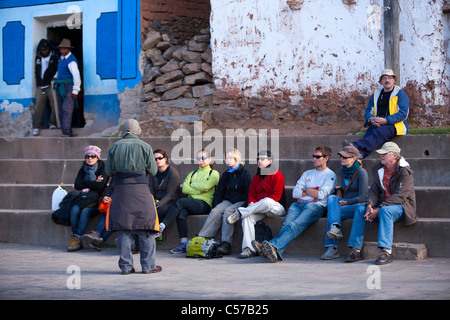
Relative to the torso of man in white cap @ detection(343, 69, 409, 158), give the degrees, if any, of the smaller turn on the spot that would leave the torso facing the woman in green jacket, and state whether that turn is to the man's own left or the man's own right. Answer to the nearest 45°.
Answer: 0° — they already face them

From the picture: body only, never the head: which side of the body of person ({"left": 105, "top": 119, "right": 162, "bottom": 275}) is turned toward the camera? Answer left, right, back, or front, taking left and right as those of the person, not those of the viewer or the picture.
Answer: back

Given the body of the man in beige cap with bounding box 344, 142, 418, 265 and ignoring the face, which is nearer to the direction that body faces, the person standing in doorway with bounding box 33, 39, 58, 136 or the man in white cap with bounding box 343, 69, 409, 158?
the person standing in doorway

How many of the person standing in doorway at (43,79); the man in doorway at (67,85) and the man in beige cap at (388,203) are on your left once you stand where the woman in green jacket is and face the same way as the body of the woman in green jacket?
1

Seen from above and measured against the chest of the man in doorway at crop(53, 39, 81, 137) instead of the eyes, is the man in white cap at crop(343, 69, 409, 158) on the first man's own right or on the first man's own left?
on the first man's own left

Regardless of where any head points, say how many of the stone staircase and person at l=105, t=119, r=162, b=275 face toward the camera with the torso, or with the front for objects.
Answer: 1

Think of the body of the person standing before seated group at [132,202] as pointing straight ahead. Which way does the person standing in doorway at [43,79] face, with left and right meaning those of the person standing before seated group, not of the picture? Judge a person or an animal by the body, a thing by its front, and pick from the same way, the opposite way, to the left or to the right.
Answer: the opposite way

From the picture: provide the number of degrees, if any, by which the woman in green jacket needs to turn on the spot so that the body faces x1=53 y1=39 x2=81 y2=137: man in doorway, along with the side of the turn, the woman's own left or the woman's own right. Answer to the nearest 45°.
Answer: approximately 90° to the woman's own right

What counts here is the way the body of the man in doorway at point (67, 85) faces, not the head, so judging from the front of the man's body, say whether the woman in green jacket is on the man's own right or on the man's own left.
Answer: on the man's own left

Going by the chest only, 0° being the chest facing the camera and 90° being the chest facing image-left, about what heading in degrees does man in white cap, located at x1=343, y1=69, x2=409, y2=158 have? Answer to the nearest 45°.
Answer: approximately 45°

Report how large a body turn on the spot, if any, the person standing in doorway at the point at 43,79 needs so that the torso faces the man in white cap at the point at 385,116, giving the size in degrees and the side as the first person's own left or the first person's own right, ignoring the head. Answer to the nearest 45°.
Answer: approximately 45° to the first person's own left

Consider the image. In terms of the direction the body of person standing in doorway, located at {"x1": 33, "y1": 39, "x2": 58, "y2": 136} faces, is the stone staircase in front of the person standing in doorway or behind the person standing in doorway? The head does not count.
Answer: in front

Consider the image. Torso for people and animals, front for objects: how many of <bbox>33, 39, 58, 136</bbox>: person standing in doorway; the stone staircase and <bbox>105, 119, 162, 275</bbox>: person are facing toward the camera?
2

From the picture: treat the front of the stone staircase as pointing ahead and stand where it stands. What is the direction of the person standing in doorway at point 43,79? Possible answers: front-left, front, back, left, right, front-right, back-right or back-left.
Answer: back-right

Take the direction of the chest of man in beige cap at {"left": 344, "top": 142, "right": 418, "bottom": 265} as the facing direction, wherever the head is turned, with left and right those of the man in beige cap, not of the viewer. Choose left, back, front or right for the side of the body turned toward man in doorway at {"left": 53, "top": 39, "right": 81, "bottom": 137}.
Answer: right
